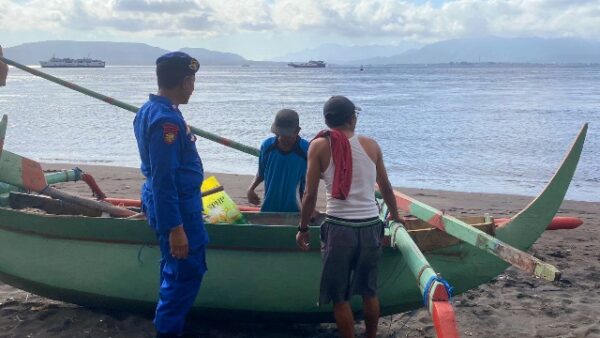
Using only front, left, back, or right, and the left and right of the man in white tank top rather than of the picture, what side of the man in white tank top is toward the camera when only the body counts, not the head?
back

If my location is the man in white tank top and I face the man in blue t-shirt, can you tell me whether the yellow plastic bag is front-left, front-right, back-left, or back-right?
front-left

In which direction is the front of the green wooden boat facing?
to the viewer's right

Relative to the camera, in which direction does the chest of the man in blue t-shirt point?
toward the camera

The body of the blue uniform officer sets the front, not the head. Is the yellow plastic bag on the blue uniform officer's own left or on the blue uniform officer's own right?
on the blue uniform officer's own left

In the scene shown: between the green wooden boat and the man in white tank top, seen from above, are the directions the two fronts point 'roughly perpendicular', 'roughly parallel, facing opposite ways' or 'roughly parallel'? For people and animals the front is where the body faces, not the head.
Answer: roughly perpendicular

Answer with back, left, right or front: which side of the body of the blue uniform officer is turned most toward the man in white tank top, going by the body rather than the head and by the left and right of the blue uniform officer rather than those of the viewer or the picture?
front

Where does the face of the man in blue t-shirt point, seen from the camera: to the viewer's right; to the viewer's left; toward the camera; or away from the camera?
toward the camera

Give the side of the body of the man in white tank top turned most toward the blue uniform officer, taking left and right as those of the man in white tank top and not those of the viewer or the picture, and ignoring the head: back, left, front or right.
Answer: left

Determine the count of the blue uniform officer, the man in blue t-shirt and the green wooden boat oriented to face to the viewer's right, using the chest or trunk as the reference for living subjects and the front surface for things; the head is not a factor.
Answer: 2

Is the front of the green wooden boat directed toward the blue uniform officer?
no

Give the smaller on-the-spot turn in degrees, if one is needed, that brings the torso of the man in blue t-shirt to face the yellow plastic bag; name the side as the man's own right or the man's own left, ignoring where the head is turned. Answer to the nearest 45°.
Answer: approximately 90° to the man's own right

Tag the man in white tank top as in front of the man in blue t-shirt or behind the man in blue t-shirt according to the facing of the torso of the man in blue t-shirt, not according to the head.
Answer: in front

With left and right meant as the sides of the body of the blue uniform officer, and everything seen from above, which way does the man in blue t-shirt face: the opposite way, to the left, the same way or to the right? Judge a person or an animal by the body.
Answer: to the right

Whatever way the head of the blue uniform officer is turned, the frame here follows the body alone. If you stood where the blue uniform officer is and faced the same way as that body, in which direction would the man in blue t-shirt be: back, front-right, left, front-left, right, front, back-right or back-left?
front-left

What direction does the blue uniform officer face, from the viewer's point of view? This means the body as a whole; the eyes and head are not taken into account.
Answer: to the viewer's right

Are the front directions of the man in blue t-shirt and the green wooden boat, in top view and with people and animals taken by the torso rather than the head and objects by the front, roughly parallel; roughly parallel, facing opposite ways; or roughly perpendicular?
roughly perpendicular

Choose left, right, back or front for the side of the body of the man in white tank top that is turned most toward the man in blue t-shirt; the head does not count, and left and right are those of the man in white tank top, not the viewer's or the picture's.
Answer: front
